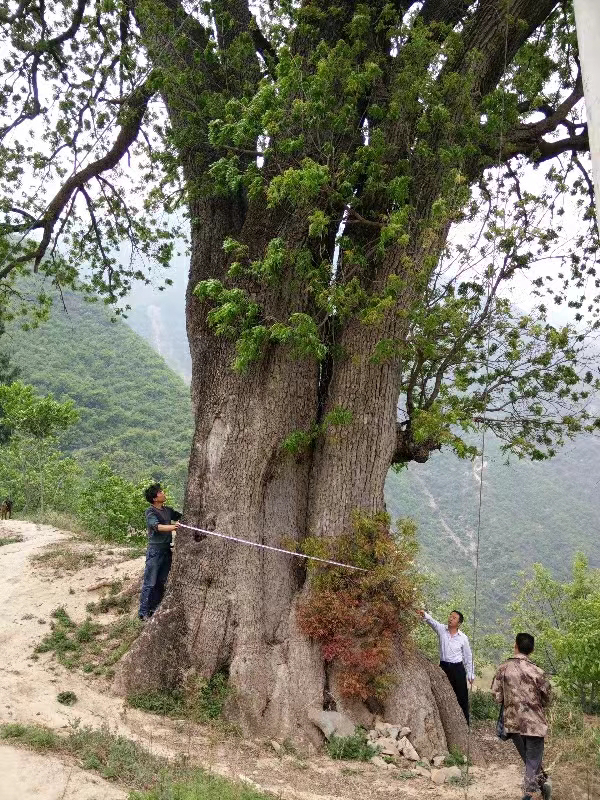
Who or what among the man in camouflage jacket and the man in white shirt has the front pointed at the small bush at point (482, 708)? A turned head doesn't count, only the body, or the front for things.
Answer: the man in camouflage jacket

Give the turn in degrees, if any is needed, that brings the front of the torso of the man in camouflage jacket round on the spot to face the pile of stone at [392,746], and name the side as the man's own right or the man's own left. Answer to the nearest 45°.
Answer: approximately 45° to the man's own left

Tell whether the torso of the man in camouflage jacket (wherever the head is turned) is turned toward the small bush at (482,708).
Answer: yes

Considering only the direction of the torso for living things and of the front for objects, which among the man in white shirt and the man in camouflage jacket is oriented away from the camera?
the man in camouflage jacket

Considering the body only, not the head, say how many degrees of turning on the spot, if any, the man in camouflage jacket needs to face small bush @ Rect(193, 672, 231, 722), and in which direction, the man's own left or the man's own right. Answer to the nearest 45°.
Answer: approximately 90° to the man's own left

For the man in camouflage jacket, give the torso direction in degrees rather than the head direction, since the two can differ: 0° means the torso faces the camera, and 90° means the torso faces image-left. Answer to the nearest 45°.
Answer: approximately 180°

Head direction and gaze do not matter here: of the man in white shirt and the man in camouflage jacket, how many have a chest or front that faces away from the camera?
1

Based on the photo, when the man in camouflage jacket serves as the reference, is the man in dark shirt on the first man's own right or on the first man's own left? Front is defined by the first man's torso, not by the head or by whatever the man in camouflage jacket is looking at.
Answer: on the first man's own left

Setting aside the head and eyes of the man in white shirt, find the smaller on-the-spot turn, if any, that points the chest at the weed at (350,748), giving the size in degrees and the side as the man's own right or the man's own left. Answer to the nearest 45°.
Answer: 0° — they already face it

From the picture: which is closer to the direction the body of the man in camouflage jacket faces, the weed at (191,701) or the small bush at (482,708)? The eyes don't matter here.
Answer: the small bush

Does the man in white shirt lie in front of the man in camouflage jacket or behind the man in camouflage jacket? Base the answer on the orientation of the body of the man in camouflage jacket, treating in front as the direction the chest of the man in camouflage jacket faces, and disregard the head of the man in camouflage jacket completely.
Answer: in front
